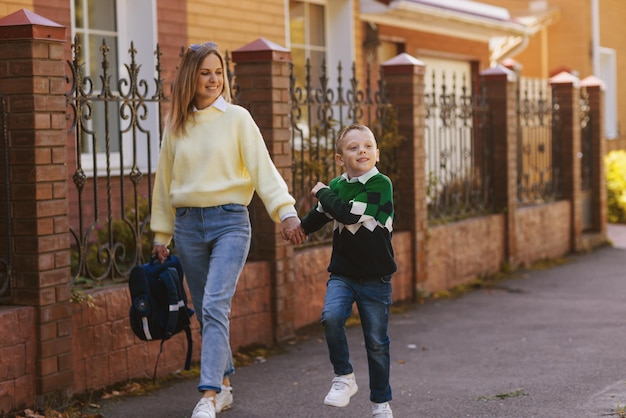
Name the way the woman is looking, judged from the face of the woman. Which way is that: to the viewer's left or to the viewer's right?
to the viewer's right

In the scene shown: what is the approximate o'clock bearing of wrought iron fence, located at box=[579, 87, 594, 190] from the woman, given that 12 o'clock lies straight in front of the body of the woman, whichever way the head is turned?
The wrought iron fence is roughly at 7 o'clock from the woman.

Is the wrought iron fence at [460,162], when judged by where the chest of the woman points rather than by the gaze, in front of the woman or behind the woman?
behind

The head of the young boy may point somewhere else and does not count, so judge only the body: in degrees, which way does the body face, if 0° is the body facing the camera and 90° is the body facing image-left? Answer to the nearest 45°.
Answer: approximately 0°

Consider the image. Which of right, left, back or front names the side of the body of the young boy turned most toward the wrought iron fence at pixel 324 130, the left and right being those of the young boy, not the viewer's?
back

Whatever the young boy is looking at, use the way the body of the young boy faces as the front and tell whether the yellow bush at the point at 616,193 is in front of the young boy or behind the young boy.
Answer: behind

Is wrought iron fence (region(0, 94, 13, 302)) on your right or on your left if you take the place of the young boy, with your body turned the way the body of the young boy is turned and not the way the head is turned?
on your right
